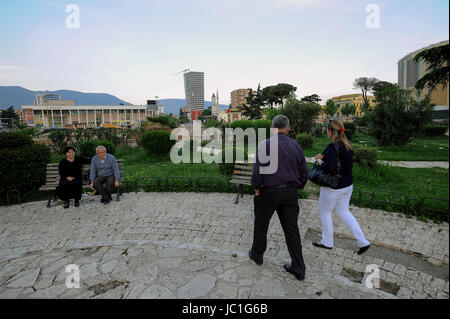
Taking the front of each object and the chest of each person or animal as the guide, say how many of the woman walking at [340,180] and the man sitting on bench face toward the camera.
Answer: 1

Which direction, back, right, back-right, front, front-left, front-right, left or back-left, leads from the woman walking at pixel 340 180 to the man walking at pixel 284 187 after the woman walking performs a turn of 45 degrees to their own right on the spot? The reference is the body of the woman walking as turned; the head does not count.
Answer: back-left

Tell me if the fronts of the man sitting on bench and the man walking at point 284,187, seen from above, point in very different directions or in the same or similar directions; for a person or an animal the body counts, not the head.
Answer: very different directions

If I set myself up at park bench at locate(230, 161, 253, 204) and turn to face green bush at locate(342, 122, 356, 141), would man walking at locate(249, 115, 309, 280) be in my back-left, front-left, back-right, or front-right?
back-right

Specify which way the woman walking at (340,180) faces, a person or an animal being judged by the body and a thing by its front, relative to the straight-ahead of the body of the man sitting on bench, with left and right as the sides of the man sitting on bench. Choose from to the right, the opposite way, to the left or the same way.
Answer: the opposite way

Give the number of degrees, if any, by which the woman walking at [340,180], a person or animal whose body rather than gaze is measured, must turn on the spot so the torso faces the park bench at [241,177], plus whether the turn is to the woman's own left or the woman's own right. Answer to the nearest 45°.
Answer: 0° — they already face it

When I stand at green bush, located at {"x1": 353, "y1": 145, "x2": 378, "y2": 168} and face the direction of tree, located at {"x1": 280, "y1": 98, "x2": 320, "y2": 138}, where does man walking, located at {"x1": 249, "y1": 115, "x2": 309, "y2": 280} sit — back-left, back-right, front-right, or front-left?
back-left

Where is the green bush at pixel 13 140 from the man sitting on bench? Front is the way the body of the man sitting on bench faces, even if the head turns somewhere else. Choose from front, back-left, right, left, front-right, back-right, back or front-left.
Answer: back-right

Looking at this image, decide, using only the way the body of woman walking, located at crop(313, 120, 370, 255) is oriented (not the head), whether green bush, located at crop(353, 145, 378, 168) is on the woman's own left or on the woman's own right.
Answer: on the woman's own right

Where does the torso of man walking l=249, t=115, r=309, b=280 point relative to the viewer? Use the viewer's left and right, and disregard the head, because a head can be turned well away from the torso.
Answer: facing away from the viewer and to the left of the viewer

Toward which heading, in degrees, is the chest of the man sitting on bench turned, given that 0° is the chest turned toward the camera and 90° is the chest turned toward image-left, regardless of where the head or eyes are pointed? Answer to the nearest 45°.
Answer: approximately 0°

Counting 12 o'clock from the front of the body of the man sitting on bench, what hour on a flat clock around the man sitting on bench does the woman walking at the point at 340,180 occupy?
The woman walking is roughly at 11 o'clock from the man sitting on bench.

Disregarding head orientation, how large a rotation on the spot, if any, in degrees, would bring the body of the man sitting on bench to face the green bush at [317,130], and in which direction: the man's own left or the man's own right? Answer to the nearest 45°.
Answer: approximately 135° to the man's own left

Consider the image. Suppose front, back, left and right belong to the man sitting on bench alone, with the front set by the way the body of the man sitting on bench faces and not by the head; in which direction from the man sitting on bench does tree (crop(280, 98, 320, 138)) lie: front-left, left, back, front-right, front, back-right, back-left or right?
back-left
